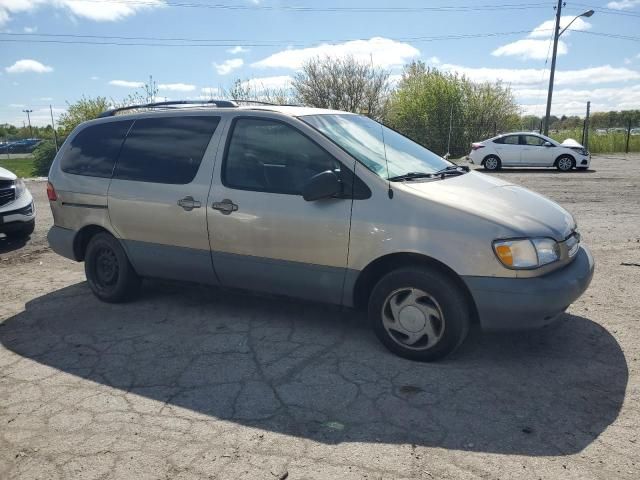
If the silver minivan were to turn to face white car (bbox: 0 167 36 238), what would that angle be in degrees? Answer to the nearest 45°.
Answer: approximately 180°

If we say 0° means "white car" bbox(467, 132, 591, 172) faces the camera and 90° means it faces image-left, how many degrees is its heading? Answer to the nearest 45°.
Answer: approximately 270°

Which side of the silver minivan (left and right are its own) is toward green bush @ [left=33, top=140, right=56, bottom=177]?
back

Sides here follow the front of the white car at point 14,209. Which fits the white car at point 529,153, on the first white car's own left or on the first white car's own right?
on the first white car's own left

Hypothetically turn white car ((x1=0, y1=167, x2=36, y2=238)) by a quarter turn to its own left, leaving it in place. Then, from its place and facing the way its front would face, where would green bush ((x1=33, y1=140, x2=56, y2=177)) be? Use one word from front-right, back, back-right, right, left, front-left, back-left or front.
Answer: front-left

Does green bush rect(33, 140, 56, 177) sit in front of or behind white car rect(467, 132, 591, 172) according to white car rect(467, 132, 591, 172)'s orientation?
behind
